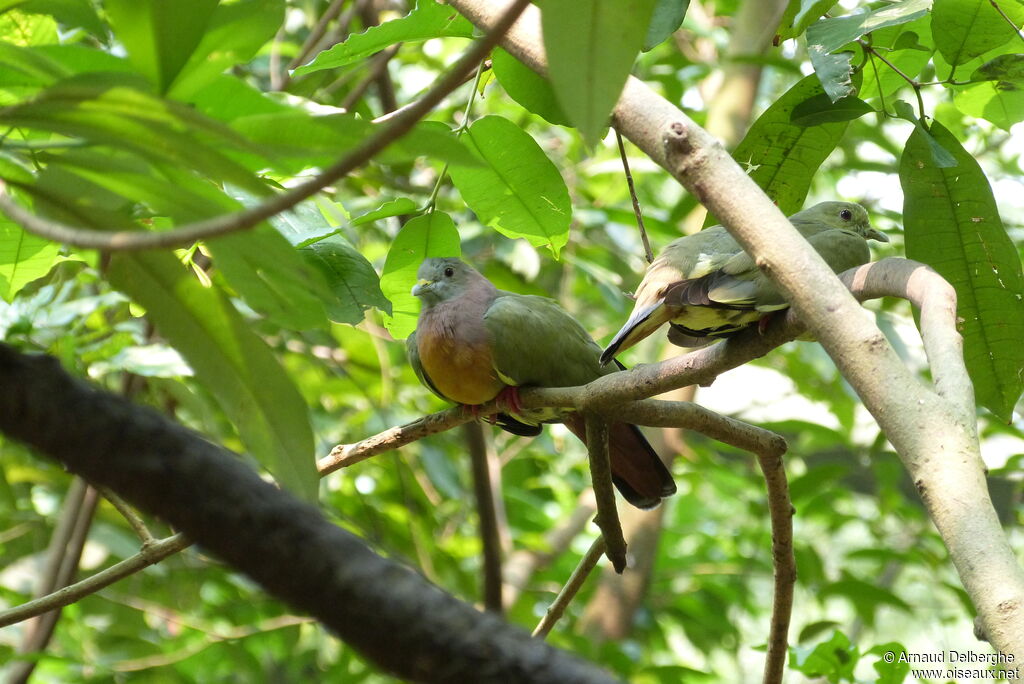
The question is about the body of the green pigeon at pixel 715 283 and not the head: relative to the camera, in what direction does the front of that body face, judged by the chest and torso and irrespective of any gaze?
to the viewer's right

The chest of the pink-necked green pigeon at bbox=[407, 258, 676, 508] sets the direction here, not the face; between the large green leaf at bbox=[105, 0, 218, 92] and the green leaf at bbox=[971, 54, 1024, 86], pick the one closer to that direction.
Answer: the large green leaf

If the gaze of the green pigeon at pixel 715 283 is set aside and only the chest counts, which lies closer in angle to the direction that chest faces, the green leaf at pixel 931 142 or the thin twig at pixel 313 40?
the green leaf

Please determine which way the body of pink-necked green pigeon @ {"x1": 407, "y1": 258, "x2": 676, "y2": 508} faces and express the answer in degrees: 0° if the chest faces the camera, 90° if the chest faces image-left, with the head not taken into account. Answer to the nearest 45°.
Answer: approximately 45°

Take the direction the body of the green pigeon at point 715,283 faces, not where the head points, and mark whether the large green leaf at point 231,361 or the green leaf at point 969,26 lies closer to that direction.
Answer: the green leaf

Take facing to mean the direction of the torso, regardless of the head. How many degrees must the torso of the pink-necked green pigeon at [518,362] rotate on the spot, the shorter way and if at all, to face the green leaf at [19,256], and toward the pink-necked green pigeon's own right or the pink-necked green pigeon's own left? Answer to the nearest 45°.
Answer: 0° — it already faces it

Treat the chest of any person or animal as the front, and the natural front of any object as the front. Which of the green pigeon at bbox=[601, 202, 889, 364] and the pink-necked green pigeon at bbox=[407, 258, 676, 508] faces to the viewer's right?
the green pigeon

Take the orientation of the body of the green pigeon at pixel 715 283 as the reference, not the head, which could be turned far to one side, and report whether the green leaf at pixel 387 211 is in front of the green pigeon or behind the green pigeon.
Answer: behind
